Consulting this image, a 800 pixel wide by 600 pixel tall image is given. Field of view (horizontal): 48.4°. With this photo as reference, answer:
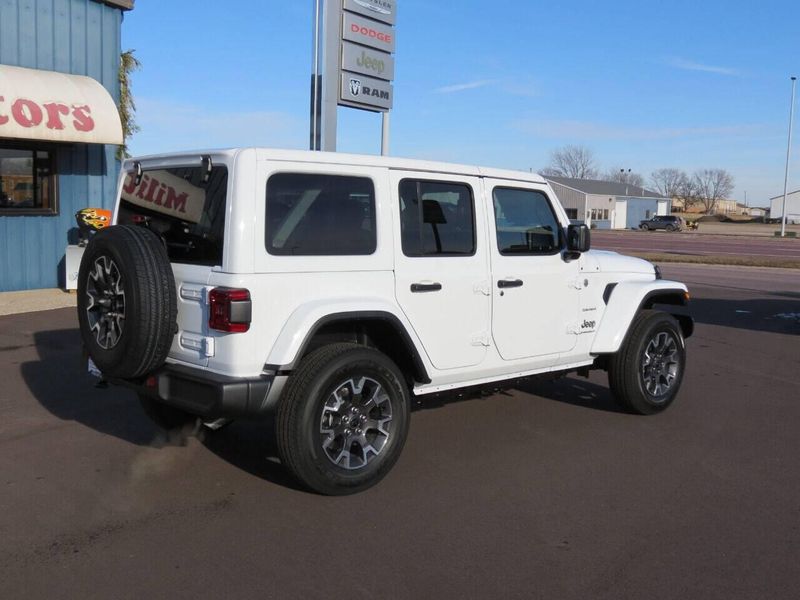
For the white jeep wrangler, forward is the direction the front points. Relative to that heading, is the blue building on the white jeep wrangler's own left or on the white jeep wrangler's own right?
on the white jeep wrangler's own left

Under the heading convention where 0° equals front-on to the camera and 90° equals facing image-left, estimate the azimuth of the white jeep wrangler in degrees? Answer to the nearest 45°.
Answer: approximately 225°

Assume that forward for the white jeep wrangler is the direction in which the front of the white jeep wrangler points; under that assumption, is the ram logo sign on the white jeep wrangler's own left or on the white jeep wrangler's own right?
on the white jeep wrangler's own left
